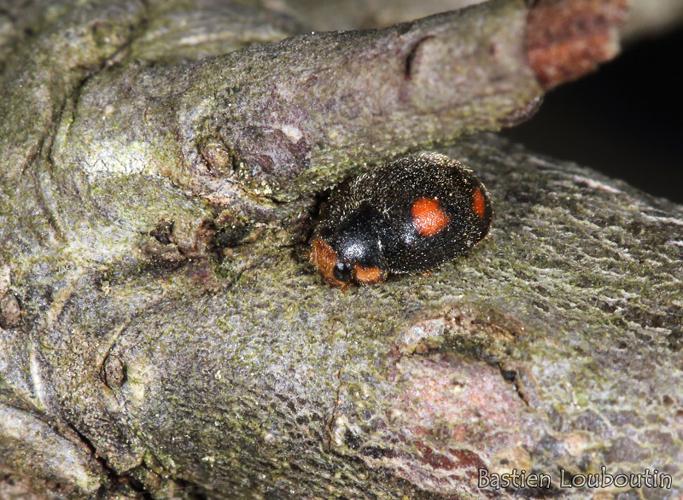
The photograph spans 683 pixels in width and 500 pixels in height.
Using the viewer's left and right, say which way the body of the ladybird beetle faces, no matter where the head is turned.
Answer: facing the viewer and to the left of the viewer
